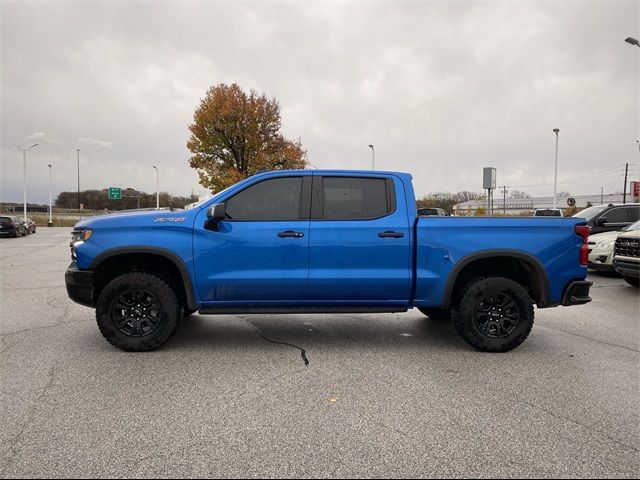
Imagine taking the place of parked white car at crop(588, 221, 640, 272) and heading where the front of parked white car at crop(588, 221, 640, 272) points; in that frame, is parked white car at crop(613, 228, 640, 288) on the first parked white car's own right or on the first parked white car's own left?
on the first parked white car's own left

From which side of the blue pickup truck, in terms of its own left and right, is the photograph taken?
left

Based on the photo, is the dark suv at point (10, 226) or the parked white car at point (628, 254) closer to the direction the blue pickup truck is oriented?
the dark suv

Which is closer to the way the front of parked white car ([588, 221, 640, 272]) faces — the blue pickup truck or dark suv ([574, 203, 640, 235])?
the blue pickup truck

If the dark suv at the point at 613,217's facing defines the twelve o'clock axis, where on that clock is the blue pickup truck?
The blue pickup truck is roughly at 11 o'clock from the dark suv.
